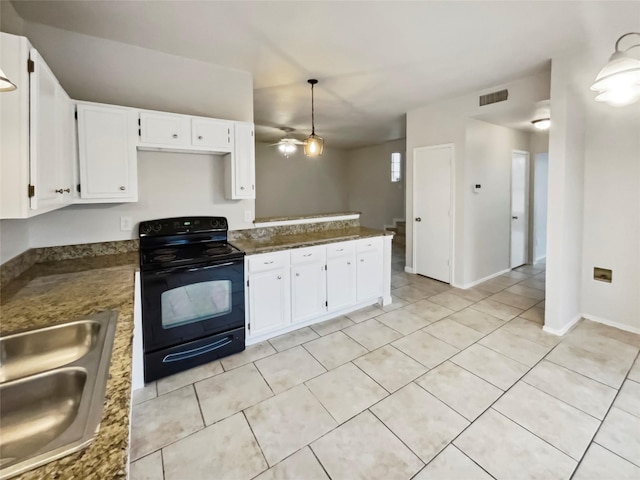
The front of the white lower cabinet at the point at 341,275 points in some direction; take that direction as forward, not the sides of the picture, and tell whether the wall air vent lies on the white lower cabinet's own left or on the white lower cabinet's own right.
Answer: on the white lower cabinet's own left

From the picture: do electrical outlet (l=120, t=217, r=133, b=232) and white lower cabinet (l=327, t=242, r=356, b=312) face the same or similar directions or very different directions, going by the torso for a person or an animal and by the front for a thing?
same or similar directions

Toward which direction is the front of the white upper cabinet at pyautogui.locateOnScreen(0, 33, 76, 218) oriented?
to the viewer's right

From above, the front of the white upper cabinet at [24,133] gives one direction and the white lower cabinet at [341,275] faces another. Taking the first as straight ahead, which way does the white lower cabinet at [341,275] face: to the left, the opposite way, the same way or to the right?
to the right

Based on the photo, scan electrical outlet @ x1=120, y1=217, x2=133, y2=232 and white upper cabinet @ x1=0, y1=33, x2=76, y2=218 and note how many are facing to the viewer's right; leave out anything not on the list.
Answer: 1

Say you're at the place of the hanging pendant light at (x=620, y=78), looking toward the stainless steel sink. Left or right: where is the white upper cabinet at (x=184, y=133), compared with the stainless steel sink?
right

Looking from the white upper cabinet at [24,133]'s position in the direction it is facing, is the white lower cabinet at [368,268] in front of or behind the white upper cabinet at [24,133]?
in front

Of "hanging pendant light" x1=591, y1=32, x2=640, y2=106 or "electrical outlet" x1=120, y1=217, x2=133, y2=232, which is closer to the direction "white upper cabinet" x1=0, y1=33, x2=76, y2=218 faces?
the hanging pendant light

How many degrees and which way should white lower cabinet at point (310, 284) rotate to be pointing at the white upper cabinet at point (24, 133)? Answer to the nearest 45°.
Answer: approximately 90° to its right

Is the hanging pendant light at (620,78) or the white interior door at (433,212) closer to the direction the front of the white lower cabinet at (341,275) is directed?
the hanging pendant light

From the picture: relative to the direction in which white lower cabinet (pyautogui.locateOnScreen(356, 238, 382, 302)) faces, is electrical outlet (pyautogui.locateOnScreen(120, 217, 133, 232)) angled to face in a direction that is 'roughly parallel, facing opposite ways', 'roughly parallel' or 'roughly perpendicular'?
roughly parallel

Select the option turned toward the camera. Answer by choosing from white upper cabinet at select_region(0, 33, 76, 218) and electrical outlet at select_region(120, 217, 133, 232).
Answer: the electrical outlet

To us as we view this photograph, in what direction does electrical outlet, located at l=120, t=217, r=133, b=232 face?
facing the viewer

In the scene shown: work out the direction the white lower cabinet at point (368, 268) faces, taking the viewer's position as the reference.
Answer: facing the viewer and to the right of the viewer

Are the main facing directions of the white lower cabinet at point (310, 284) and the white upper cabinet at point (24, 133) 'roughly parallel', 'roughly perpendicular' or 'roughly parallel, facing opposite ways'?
roughly perpendicular

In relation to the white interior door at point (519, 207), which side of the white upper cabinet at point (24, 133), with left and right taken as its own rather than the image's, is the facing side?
front
